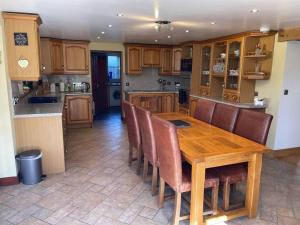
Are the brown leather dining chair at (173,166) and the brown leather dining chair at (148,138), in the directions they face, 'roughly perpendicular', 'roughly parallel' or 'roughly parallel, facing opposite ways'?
roughly parallel

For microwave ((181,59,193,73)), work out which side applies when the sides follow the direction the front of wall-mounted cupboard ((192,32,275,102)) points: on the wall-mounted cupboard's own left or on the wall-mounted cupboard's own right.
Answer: on the wall-mounted cupboard's own right

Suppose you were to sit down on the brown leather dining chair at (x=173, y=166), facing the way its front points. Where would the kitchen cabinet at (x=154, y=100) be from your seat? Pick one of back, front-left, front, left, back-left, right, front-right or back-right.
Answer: front-left

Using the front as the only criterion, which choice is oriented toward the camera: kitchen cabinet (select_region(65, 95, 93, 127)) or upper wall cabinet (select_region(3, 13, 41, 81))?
the kitchen cabinet

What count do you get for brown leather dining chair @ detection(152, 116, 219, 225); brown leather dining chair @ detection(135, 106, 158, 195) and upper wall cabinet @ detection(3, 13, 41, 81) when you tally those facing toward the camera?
0

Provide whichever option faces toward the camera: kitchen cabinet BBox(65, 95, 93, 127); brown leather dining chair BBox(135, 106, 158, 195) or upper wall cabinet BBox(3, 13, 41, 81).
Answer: the kitchen cabinet

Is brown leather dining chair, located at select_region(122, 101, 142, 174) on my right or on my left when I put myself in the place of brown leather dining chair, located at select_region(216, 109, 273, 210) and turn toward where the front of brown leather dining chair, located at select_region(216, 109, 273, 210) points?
on my right

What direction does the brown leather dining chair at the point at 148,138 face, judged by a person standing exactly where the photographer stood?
facing away from the viewer and to the right of the viewer

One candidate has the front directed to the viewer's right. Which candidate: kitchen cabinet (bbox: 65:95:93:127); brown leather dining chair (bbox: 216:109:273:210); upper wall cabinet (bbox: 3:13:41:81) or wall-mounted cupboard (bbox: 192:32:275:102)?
the upper wall cabinet

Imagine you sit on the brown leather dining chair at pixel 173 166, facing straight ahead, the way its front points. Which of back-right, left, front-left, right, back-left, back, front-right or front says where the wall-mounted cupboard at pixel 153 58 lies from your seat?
front-left

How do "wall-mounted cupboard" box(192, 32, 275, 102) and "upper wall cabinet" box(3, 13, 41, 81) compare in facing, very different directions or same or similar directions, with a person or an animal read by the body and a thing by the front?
very different directions

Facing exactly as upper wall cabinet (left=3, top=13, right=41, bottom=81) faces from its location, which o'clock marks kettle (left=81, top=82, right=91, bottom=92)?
The kettle is roughly at 10 o'clock from the upper wall cabinet.

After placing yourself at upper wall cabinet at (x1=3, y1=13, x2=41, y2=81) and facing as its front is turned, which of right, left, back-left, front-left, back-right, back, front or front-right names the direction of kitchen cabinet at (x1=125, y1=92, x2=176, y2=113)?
front-left

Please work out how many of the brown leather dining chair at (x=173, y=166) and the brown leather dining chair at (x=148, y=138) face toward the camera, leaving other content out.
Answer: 0

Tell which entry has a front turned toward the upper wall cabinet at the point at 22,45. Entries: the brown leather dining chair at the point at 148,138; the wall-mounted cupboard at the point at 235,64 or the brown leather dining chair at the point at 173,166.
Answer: the wall-mounted cupboard

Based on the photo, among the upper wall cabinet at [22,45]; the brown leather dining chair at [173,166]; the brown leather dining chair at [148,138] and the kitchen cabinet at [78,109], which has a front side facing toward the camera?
the kitchen cabinet

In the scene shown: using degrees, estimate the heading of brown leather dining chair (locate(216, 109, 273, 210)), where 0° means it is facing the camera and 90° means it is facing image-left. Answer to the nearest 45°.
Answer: approximately 45°

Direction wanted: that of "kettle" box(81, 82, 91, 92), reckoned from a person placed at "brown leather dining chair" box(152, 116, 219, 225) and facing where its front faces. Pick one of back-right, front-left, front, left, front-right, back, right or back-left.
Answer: left

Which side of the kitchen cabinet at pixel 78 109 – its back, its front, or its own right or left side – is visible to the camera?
front

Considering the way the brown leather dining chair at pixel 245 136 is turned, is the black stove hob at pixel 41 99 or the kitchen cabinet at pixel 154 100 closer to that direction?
the black stove hob

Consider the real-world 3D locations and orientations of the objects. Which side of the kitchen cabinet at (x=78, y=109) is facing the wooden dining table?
front
